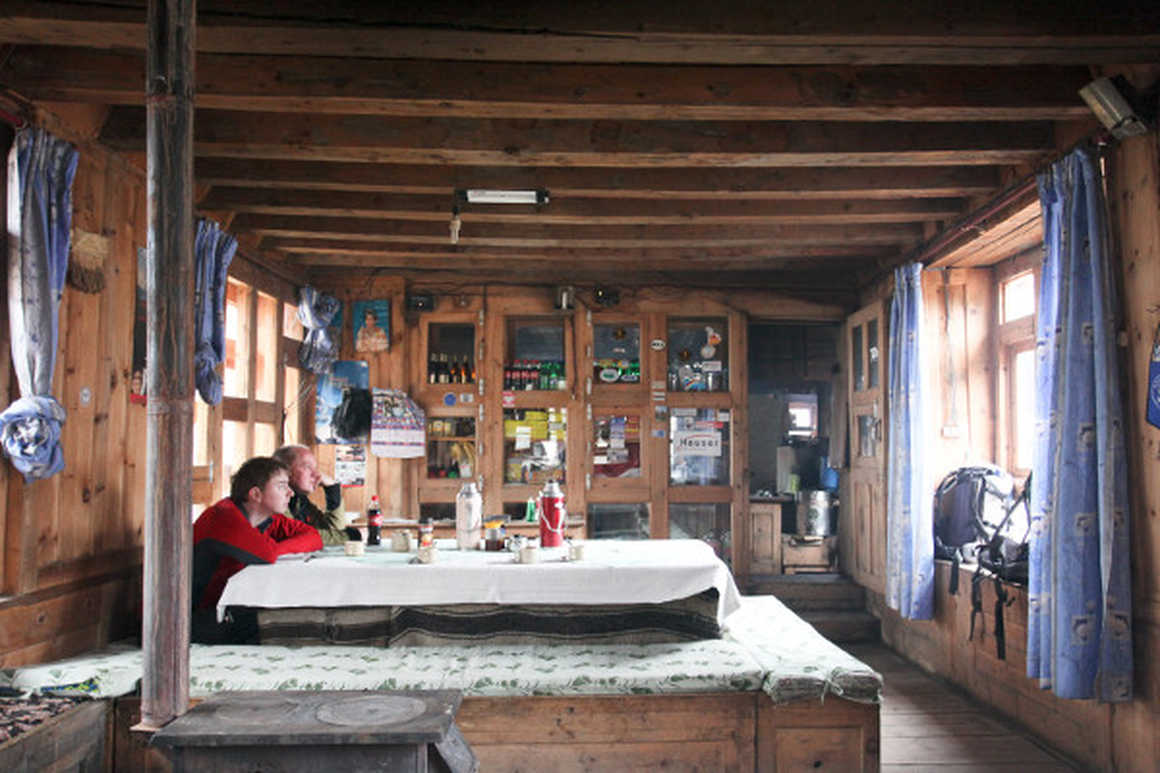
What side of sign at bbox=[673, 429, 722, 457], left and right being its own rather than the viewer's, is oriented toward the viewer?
front

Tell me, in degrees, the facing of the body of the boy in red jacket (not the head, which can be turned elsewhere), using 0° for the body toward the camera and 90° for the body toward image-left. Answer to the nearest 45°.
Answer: approximately 270°

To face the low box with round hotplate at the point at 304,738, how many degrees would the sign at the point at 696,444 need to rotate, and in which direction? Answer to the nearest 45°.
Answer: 0° — it already faces it

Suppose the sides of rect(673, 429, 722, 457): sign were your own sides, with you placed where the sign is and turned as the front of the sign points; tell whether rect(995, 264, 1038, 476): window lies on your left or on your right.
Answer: on your left

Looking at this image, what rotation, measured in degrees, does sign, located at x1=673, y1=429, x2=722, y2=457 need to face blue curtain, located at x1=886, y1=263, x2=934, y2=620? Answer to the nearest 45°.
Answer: approximately 45° to its left

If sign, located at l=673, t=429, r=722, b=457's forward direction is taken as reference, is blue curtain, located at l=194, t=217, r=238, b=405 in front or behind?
in front

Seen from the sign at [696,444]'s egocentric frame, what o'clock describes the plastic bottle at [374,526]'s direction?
The plastic bottle is roughly at 1 o'clock from the sign.

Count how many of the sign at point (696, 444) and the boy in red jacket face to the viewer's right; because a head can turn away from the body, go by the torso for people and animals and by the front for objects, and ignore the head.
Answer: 1

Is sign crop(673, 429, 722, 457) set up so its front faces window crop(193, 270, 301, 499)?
no

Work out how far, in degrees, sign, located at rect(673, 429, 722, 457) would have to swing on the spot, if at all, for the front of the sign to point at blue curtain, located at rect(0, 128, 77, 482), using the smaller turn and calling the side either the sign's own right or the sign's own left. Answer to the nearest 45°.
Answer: approximately 45° to the sign's own right

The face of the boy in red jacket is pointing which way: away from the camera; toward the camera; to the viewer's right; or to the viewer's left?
to the viewer's right

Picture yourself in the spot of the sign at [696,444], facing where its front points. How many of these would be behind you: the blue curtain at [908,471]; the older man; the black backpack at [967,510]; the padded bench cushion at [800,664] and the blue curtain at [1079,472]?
0

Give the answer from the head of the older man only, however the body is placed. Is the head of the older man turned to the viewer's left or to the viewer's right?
to the viewer's right
